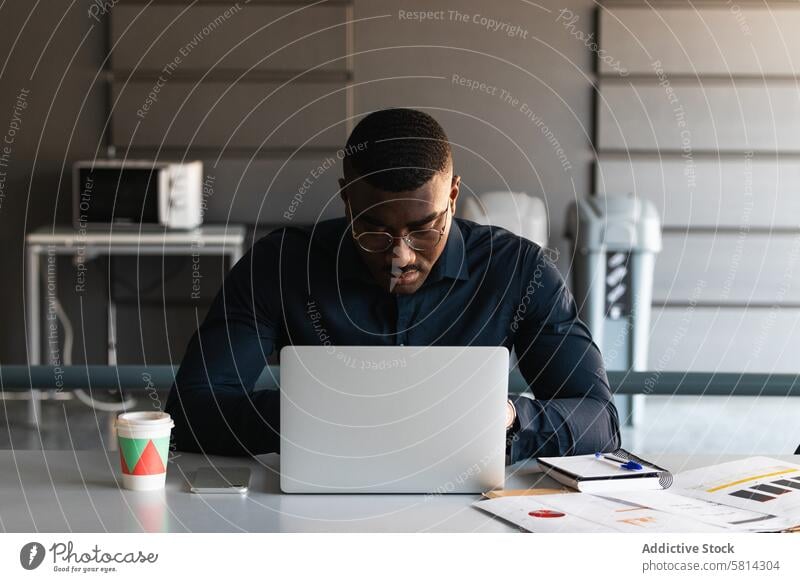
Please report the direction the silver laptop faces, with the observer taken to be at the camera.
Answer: facing away from the viewer

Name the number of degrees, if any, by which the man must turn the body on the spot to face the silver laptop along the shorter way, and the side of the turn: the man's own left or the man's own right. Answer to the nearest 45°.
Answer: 0° — they already face it

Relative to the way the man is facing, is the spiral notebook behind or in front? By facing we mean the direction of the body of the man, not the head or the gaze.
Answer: in front

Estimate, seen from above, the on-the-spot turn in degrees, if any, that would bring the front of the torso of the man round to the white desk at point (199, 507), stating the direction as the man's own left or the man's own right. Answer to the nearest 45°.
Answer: approximately 45° to the man's own right

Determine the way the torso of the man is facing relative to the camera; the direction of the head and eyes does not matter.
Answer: toward the camera

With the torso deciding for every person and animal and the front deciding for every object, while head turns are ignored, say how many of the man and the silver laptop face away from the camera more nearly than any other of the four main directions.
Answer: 1

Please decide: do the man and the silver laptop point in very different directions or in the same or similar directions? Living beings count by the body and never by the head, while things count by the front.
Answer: very different directions

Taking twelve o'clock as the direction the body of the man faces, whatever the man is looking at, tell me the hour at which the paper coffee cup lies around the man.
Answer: The paper coffee cup is roughly at 1 o'clock from the man.

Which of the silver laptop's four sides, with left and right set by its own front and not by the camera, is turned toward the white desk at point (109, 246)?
front

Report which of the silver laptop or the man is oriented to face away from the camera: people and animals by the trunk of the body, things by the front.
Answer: the silver laptop

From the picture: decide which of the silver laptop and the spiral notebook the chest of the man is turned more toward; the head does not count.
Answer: the silver laptop

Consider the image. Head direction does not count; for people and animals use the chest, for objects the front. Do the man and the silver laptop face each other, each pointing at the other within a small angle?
yes

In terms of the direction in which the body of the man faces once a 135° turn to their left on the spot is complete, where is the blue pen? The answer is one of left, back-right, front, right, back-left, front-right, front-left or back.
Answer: right

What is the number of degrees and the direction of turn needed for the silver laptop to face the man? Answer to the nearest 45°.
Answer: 0° — it already faces them
